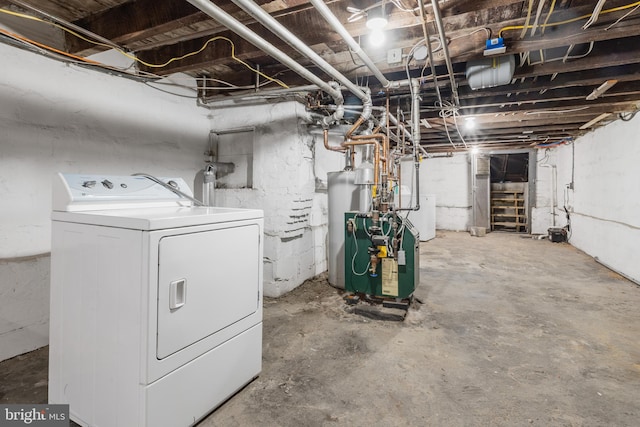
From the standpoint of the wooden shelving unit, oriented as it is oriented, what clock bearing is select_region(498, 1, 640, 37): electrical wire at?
The electrical wire is roughly at 12 o'clock from the wooden shelving unit.

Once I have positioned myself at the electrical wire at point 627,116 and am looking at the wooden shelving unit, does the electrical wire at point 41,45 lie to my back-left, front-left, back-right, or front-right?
back-left

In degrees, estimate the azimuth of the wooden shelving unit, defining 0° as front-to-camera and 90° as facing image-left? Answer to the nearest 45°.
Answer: approximately 0°
